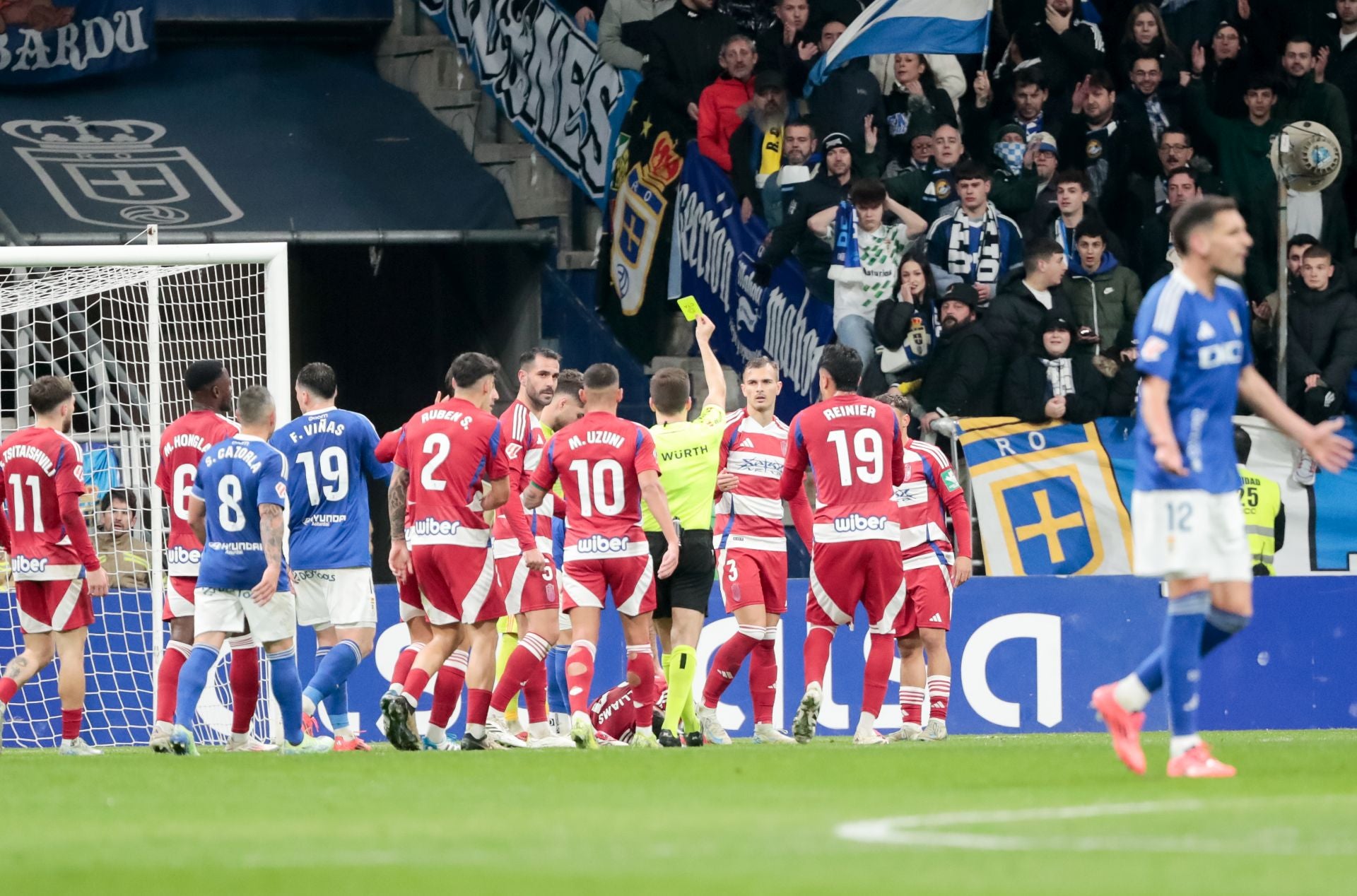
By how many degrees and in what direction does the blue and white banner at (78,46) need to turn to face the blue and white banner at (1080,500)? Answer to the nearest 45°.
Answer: approximately 45° to its left

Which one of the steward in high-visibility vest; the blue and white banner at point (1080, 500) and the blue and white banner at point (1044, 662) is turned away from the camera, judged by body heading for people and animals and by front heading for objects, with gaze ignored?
the steward in high-visibility vest
